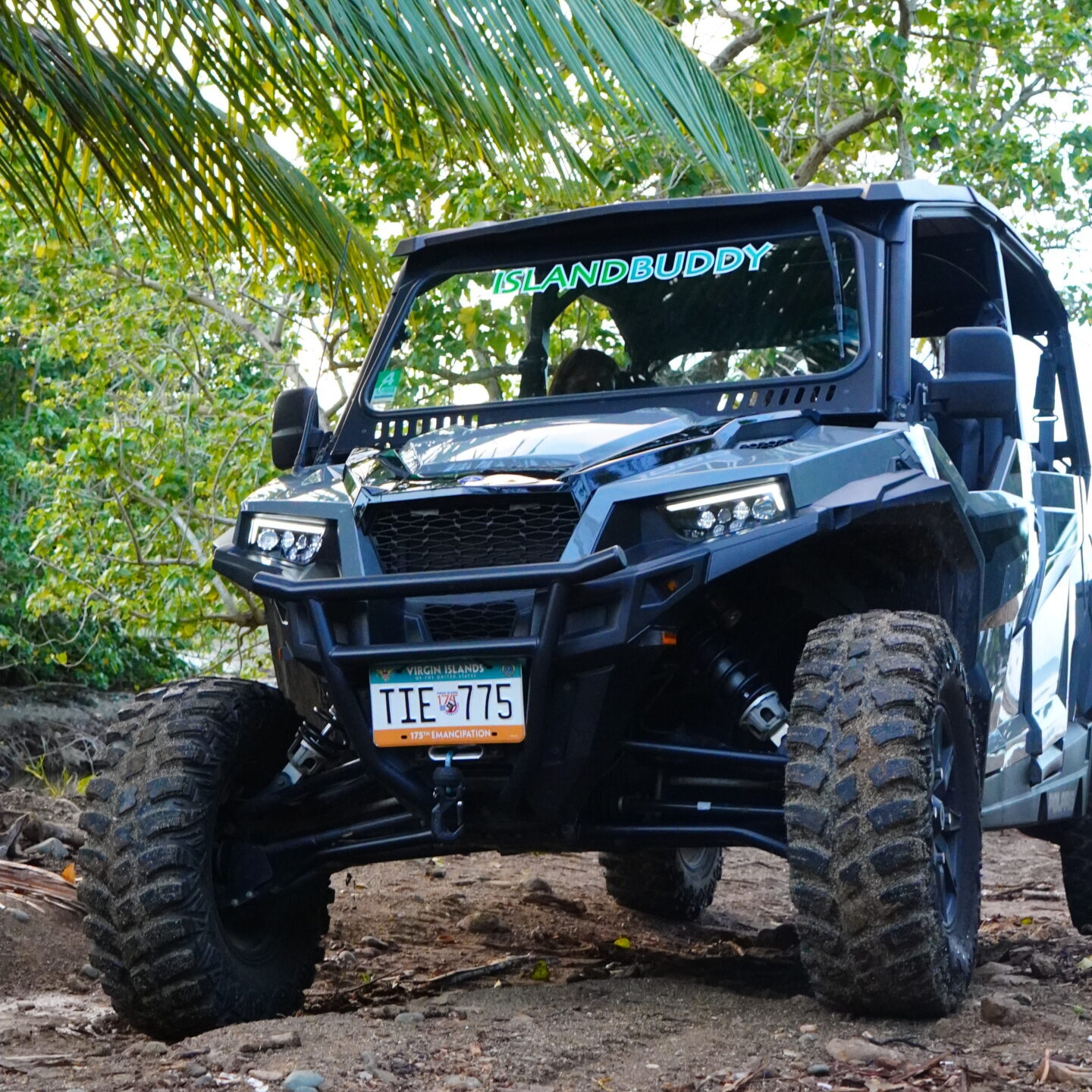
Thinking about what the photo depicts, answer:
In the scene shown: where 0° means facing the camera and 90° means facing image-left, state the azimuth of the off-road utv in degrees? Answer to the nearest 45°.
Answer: approximately 45°

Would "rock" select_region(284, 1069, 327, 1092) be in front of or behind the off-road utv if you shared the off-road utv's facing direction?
in front

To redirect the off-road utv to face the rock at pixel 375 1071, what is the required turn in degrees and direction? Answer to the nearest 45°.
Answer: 0° — it already faces it

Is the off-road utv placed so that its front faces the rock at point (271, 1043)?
yes
